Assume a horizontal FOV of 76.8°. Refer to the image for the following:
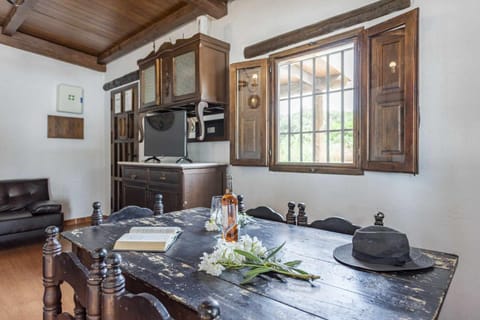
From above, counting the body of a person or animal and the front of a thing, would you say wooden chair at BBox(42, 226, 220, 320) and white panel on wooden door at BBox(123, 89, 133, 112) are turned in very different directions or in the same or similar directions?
very different directions

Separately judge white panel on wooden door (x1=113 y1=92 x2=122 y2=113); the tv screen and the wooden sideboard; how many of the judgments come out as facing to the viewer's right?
0

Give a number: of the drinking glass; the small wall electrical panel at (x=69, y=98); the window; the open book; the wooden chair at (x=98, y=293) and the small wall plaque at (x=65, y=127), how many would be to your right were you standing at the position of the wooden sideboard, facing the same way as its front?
2

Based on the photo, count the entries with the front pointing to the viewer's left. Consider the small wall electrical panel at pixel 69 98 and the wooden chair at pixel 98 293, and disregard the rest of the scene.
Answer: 0

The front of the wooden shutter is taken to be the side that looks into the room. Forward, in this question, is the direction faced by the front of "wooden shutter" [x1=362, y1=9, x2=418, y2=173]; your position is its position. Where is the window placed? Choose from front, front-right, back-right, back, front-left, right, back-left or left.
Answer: right

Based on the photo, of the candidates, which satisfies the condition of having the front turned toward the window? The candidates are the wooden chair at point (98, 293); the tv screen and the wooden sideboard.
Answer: the wooden chair

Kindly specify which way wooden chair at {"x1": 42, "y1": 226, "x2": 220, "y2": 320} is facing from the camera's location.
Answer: facing away from the viewer and to the right of the viewer

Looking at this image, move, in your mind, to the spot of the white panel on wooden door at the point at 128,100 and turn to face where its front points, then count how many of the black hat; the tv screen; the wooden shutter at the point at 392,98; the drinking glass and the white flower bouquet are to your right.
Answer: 0

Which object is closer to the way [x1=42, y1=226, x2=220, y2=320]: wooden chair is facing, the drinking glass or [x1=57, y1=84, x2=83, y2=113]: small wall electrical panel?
the drinking glass

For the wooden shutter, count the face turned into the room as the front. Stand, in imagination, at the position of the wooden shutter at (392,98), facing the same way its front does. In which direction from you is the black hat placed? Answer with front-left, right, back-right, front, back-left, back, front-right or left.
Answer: front-left

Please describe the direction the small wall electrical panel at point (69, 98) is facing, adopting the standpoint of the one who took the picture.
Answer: facing the viewer and to the right of the viewer

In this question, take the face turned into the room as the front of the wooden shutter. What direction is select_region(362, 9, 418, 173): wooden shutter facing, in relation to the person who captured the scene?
facing the viewer and to the left of the viewer

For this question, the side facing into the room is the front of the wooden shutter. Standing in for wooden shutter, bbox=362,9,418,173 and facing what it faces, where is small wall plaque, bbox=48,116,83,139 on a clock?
The small wall plaque is roughly at 2 o'clock from the wooden shutter.

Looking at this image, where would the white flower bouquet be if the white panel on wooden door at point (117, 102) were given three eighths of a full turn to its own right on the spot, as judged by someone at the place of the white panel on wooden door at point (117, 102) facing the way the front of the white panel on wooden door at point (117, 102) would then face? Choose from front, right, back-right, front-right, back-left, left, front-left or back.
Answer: back

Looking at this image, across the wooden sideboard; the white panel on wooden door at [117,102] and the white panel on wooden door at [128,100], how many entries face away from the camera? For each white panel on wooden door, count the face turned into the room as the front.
0

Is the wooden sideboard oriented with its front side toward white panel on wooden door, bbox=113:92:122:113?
no

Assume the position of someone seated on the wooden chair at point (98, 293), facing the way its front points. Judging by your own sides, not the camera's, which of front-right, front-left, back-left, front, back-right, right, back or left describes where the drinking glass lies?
front
